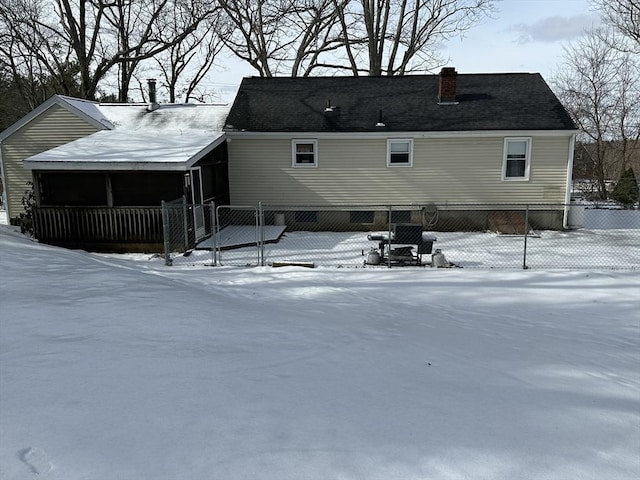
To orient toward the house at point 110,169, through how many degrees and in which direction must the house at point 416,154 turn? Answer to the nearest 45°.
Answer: approximately 90° to its left

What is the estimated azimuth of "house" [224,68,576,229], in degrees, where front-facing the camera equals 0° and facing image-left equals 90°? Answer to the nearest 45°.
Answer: approximately 180°

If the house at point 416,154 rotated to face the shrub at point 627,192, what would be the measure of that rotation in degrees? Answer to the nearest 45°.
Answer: approximately 45° to its right
